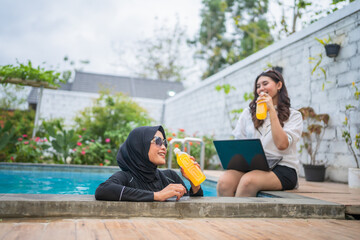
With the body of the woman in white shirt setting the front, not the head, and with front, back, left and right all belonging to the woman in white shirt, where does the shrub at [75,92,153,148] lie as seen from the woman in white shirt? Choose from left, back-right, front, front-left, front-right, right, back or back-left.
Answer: right

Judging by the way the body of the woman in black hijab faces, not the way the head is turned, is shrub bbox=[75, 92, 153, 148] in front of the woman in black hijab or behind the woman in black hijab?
behind

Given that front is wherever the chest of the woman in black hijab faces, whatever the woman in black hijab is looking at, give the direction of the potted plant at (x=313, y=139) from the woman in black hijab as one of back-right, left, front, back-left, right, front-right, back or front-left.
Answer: left

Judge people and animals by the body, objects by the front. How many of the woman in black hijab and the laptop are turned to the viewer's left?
0

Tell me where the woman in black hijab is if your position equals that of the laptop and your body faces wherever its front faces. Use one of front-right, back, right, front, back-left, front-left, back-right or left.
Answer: back

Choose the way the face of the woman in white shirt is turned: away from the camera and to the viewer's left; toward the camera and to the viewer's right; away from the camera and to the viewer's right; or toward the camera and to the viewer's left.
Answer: toward the camera and to the viewer's left

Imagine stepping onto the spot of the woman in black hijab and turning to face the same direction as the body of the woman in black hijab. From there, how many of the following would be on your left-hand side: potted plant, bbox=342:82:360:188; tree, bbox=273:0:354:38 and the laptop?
3

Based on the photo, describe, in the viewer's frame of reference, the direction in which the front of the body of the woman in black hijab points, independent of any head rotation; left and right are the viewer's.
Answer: facing the viewer and to the right of the viewer

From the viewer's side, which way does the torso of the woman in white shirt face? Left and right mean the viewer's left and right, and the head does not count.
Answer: facing the viewer and to the left of the viewer

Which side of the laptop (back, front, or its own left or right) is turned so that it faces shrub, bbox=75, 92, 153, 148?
left

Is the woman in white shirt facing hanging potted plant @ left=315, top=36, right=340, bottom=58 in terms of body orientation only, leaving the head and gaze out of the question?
no

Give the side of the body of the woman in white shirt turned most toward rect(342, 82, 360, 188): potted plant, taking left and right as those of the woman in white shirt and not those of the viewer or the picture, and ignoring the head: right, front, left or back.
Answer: back

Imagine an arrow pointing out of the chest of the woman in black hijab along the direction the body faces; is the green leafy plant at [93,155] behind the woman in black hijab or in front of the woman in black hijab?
behind

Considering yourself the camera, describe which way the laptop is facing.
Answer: facing away from the viewer and to the right of the viewer

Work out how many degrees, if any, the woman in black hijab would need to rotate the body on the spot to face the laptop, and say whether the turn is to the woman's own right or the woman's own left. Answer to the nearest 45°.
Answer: approximately 90° to the woman's own left

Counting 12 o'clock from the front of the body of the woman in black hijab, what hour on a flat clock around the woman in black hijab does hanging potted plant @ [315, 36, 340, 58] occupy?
The hanging potted plant is roughly at 9 o'clock from the woman in black hijab.

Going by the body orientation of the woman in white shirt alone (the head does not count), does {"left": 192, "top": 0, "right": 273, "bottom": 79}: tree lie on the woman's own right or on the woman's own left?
on the woman's own right

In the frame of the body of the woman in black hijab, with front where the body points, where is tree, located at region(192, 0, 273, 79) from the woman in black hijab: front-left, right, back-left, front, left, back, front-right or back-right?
back-left
